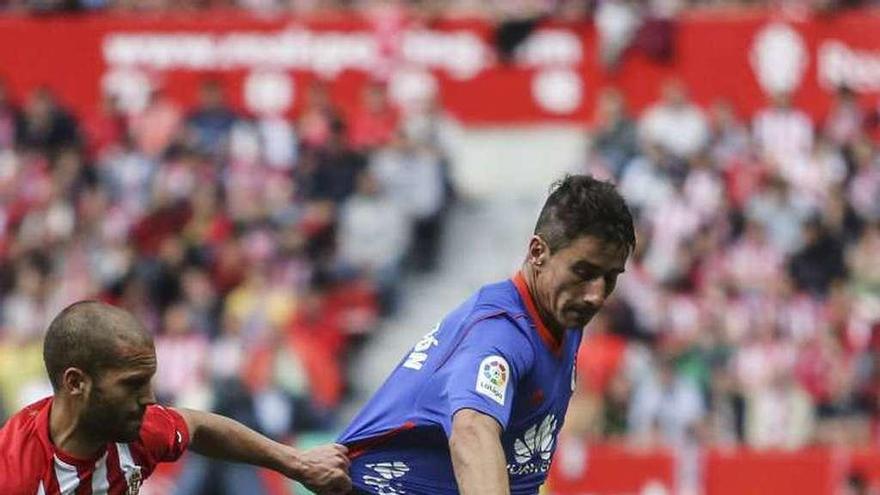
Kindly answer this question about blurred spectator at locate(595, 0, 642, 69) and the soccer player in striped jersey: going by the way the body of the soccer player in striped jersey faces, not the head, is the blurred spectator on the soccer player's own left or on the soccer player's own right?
on the soccer player's own left

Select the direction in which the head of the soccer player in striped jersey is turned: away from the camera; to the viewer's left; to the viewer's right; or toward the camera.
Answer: to the viewer's right

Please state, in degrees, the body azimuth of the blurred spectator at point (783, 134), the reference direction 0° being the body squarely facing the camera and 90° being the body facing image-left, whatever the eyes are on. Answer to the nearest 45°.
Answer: approximately 0°

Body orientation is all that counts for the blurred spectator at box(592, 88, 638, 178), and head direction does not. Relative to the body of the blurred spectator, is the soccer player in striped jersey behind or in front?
in front

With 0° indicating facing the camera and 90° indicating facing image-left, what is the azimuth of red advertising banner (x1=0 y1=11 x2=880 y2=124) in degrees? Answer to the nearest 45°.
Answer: approximately 0°

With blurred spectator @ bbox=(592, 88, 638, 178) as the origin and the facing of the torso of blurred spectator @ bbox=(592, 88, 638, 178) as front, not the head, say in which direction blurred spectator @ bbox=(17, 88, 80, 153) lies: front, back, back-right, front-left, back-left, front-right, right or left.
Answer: right

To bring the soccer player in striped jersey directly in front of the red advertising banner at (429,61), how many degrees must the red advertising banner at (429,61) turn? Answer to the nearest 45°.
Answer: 0° — it already faces them
